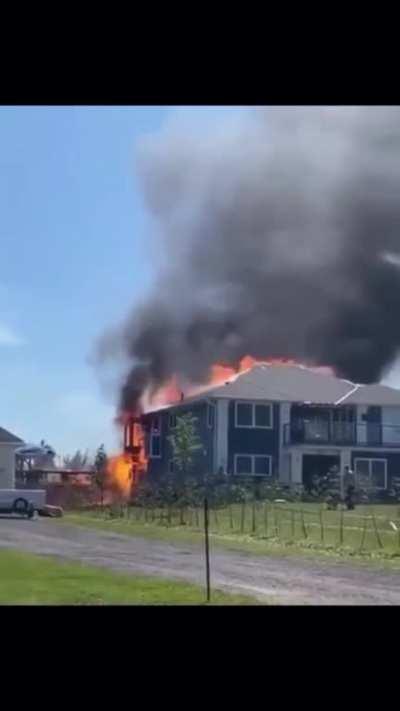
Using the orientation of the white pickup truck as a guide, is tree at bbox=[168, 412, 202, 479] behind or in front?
behind

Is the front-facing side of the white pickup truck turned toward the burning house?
no

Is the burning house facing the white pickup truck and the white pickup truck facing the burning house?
no

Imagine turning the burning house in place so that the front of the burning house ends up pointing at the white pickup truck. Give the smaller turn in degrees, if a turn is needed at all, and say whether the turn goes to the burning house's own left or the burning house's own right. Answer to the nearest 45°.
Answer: approximately 45° to the burning house's own right

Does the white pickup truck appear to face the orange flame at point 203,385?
no

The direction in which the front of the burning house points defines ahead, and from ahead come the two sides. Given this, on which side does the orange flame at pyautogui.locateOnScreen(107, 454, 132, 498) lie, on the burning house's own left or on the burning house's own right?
on the burning house's own right

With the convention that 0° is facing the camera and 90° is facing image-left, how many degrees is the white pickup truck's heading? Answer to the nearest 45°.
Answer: approximately 90°

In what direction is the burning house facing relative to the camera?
toward the camera

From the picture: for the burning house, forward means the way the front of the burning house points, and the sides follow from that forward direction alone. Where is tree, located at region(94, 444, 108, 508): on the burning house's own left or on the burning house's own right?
on the burning house's own right

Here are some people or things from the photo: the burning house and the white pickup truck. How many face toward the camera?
1

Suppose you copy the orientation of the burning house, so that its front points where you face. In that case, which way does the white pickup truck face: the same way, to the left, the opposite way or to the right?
to the right

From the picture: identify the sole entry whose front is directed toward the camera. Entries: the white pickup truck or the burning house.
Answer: the burning house
